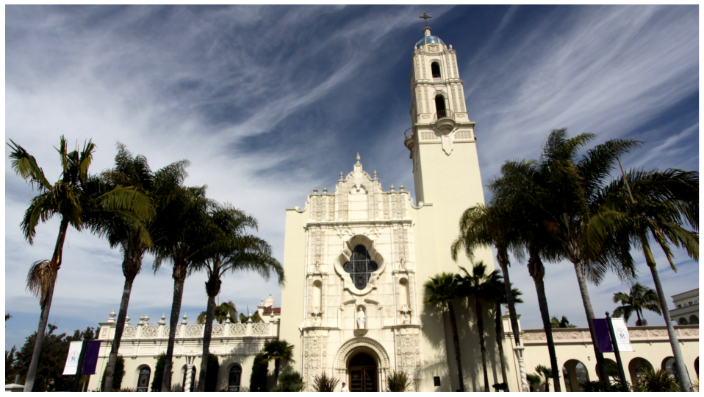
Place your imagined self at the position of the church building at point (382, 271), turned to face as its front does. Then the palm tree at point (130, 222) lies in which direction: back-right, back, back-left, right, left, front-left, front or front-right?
front-right

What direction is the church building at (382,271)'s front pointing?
toward the camera

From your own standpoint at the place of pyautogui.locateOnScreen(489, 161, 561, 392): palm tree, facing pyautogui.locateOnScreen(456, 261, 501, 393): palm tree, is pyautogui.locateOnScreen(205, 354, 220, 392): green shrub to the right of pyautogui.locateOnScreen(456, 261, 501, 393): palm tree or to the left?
left

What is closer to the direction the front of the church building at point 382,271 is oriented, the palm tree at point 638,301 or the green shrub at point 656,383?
the green shrub

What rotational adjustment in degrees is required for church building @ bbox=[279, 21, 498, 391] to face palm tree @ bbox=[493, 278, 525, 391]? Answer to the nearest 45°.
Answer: approximately 90° to its left

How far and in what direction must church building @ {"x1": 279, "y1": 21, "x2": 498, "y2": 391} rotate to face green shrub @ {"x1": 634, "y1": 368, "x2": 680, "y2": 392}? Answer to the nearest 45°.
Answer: approximately 45° to its left

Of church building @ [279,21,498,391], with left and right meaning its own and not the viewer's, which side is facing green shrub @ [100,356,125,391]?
right

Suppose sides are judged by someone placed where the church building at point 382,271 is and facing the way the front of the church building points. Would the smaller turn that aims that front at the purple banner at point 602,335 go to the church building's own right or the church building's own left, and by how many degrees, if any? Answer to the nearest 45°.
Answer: approximately 45° to the church building's own left

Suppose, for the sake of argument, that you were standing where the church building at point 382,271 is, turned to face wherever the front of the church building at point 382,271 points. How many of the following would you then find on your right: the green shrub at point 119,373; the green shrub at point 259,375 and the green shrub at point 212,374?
3

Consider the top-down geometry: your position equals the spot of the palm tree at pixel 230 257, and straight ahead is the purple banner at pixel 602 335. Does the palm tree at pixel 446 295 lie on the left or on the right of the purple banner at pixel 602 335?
left

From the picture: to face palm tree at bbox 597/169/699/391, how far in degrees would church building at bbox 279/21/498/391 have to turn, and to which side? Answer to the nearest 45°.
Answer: approximately 45° to its left

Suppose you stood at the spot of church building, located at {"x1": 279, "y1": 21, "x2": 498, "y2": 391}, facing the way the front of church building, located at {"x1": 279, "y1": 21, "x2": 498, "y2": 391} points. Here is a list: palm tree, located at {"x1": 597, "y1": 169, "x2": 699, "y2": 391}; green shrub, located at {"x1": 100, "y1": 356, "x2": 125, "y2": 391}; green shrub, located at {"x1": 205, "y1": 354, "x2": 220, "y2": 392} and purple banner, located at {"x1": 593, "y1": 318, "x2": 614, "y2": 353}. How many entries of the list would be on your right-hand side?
2

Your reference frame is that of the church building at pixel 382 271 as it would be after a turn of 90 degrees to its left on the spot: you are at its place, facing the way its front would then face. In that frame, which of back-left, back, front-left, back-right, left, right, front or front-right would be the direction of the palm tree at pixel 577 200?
front-right
